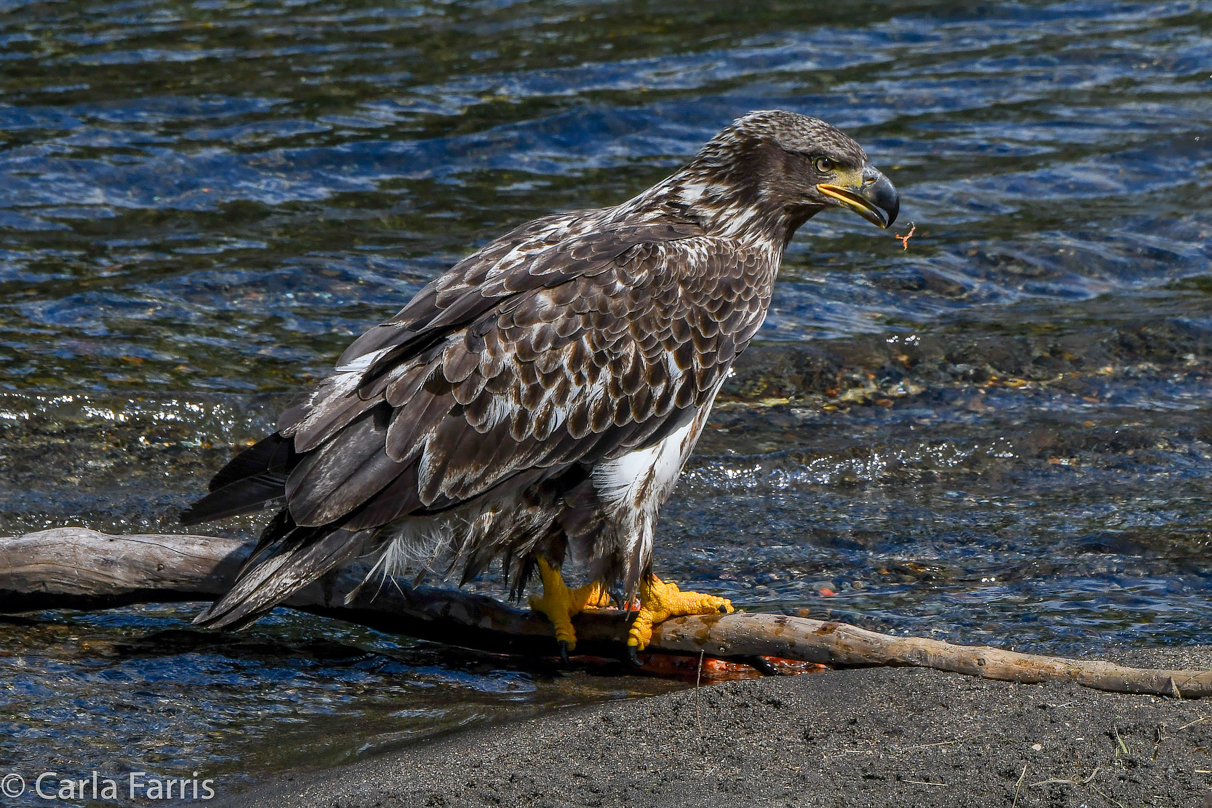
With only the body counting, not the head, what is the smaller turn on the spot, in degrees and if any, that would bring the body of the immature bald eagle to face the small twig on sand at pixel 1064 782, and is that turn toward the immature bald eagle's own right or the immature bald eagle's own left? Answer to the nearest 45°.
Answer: approximately 45° to the immature bald eagle's own right

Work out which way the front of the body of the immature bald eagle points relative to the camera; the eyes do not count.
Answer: to the viewer's right

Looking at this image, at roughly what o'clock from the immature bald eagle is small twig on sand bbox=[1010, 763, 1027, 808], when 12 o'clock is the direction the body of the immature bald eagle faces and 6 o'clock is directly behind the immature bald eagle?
The small twig on sand is roughly at 2 o'clock from the immature bald eagle.

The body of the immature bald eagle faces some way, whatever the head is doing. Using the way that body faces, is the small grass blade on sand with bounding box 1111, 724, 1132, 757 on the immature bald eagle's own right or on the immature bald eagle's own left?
on the immature bald eagle's own right
